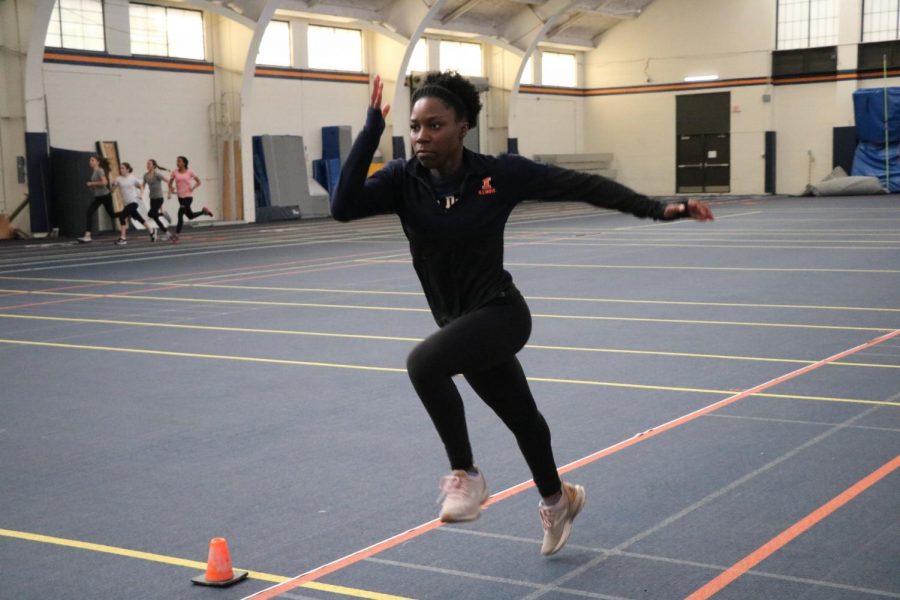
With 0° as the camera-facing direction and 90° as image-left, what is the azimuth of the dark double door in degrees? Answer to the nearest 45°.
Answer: approximately 0°

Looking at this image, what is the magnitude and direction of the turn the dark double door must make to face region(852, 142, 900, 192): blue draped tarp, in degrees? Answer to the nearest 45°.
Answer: approximately 45° to its left

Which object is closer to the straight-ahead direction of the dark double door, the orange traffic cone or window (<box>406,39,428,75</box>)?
the orange traffic cone

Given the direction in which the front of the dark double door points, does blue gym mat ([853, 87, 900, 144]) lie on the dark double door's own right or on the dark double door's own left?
on the dark double door's own left

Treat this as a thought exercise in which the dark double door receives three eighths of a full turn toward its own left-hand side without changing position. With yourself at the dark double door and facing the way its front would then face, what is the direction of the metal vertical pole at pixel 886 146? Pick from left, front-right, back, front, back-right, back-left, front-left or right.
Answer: right

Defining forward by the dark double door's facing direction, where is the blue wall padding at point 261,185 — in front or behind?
in front

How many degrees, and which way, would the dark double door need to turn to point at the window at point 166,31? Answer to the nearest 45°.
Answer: approximately 45° to its right

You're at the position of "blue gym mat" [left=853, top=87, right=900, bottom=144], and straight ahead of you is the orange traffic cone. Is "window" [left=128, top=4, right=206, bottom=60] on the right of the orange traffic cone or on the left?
right

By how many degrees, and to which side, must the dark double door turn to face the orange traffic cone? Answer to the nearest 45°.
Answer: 0° — it already faces it
